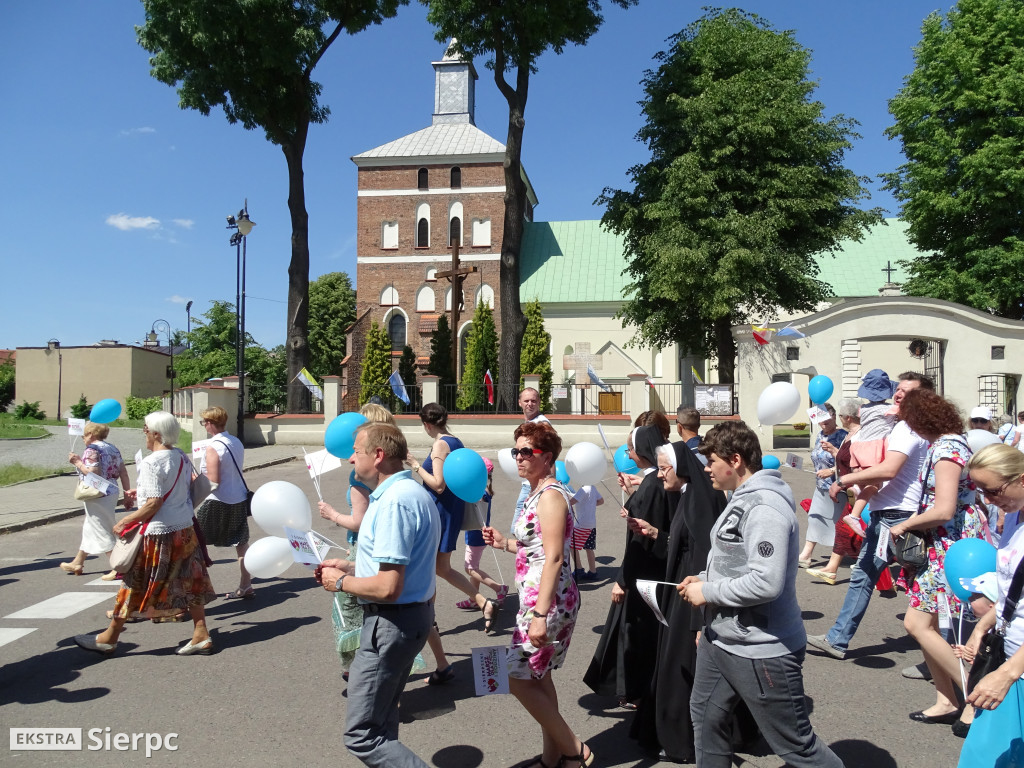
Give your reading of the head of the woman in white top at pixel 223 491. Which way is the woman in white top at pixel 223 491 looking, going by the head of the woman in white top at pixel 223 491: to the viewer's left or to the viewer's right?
to the viewer's left

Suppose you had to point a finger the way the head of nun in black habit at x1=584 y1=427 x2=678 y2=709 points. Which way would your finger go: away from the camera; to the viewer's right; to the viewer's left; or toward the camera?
to the viewer's left

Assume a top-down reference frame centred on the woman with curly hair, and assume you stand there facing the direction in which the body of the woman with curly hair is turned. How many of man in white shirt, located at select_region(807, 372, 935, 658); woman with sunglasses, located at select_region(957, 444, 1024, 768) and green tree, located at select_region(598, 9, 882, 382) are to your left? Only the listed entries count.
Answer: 1

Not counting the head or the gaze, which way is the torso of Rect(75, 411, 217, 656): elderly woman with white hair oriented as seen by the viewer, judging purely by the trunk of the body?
to the viewer's left

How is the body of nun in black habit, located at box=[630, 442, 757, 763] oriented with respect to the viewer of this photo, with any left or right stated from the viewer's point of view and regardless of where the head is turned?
facing to the left of the viewer

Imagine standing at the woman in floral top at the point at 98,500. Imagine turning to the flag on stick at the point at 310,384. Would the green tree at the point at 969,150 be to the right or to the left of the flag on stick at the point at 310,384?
right

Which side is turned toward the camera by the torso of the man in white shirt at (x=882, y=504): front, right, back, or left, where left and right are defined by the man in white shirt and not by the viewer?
left

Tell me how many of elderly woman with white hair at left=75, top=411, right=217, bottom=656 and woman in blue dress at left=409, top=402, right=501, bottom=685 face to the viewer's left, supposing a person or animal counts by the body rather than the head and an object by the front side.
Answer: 2

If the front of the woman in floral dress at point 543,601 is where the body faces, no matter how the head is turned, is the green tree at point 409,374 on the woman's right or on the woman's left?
on the woman's right

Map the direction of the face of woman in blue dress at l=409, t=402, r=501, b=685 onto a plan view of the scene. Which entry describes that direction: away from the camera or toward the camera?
away from the camera

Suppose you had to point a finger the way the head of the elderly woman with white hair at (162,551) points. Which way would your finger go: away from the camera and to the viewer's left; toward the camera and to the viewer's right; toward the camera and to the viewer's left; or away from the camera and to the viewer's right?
away from the camera and to the viewer's left

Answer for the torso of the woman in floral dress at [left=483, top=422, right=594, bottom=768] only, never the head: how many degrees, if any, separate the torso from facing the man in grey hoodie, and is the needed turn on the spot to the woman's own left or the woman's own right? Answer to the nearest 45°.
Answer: approximately 135° to the woman's own left

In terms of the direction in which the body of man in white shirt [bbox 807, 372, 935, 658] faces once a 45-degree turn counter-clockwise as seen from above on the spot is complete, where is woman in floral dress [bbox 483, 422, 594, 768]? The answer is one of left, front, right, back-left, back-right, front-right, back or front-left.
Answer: front

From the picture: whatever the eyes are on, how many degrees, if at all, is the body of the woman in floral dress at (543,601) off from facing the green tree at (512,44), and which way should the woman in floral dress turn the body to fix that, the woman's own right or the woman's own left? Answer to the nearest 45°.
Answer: approximately 90° to the woman's own right

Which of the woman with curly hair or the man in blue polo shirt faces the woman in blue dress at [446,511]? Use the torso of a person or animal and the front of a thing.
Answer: the woman with curly hair

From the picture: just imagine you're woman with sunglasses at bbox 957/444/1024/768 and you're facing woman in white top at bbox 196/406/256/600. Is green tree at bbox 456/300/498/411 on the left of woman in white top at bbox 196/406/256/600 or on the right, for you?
right
